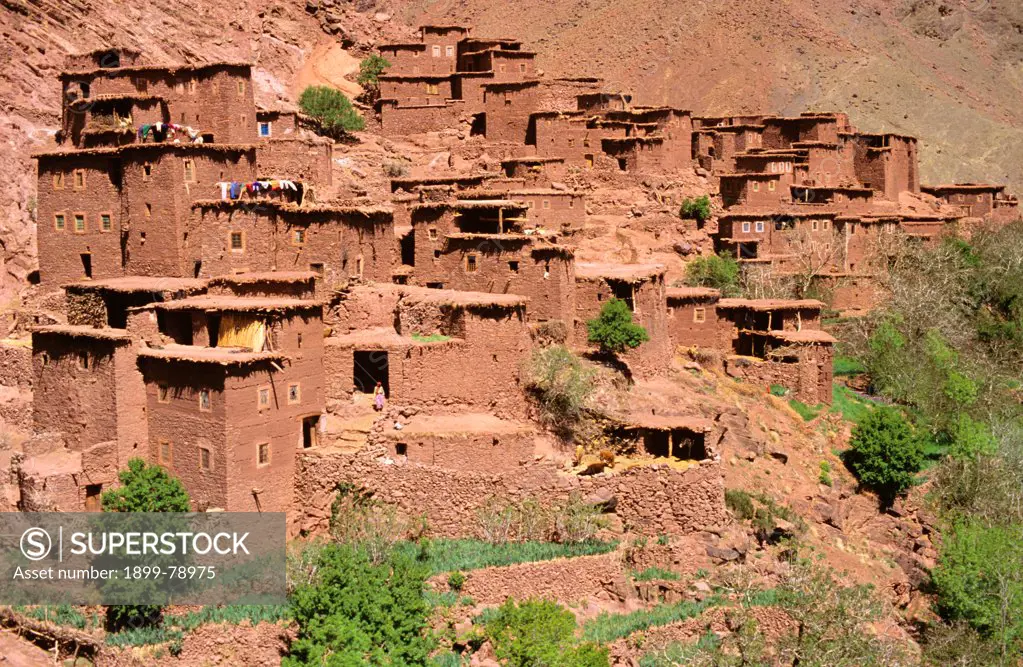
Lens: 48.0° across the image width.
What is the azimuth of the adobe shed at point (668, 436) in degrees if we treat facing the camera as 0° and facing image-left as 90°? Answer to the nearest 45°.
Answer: approximately 0°

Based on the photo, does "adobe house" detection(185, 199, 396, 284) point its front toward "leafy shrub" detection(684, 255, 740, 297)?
no

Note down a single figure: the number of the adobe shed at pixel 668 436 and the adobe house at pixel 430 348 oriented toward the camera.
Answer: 2

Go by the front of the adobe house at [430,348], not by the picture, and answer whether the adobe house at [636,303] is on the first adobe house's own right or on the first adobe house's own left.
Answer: on the first adobe house's own left

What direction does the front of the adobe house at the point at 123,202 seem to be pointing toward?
toward the camera

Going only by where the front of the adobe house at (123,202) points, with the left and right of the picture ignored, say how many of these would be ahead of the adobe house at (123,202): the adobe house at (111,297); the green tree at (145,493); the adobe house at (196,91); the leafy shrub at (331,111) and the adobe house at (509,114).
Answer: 2

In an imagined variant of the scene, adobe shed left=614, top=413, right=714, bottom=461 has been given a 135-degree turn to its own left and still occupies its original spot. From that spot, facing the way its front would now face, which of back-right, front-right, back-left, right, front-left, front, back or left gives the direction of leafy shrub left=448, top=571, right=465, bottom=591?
back

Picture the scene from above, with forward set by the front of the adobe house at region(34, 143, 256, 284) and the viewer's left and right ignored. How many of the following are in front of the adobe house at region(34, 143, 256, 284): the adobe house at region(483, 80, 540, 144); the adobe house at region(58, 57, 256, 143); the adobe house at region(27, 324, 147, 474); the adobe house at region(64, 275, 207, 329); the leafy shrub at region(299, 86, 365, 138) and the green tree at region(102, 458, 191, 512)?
3

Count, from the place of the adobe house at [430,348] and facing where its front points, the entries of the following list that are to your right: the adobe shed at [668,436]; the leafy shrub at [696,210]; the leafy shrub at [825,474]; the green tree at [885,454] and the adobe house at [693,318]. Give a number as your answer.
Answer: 0

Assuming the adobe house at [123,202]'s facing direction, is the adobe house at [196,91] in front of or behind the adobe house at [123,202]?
behind

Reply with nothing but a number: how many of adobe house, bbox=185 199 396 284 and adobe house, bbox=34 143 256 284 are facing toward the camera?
2

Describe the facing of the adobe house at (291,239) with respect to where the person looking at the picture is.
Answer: facing the viewer

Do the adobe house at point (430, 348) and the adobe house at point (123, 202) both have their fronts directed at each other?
no

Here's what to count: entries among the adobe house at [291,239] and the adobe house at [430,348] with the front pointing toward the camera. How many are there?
2

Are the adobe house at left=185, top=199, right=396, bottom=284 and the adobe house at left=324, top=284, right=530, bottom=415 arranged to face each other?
no

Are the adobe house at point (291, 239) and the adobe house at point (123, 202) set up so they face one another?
no

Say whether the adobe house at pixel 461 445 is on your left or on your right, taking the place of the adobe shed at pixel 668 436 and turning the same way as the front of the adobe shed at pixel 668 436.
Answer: on your right

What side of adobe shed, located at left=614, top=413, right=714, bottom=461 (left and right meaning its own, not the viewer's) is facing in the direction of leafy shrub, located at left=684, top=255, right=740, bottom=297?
back

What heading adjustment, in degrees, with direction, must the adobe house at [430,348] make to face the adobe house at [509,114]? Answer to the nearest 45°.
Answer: approximately 180°

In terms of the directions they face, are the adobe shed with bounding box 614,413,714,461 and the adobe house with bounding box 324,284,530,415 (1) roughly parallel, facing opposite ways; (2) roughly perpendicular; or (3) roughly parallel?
roughly parallel

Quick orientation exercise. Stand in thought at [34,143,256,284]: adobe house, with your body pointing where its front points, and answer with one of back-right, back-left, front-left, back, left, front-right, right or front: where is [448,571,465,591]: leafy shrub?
front-left
